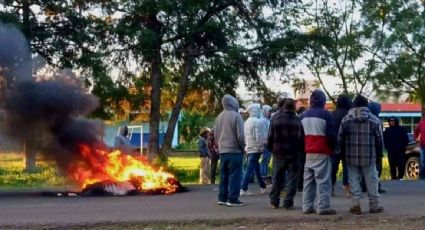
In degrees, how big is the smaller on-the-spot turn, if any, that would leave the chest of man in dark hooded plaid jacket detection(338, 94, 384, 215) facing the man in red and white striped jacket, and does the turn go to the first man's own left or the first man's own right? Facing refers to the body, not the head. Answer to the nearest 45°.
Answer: approximately 135° to the first man's own left

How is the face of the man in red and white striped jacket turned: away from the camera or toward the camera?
away from the camera

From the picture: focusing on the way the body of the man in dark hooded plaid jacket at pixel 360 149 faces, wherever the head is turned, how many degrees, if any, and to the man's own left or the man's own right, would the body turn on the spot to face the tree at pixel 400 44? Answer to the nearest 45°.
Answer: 0° — they already face it

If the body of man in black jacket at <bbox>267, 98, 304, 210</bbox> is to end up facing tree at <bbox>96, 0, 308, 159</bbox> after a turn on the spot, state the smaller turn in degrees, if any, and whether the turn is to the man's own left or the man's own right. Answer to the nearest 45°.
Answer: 0° — they already face it

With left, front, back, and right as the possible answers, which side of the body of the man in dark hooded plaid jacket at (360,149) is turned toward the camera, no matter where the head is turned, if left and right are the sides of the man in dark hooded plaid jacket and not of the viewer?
back

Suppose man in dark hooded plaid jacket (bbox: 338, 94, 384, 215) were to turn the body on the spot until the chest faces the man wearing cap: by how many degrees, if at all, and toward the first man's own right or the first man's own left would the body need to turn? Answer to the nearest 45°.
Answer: approximately 45° to the first man's own left

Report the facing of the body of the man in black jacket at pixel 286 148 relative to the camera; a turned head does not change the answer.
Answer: away from the camera

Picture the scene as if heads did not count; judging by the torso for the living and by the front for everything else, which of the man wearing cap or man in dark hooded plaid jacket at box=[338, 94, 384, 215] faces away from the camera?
the man in dark hooded plaid jacket
